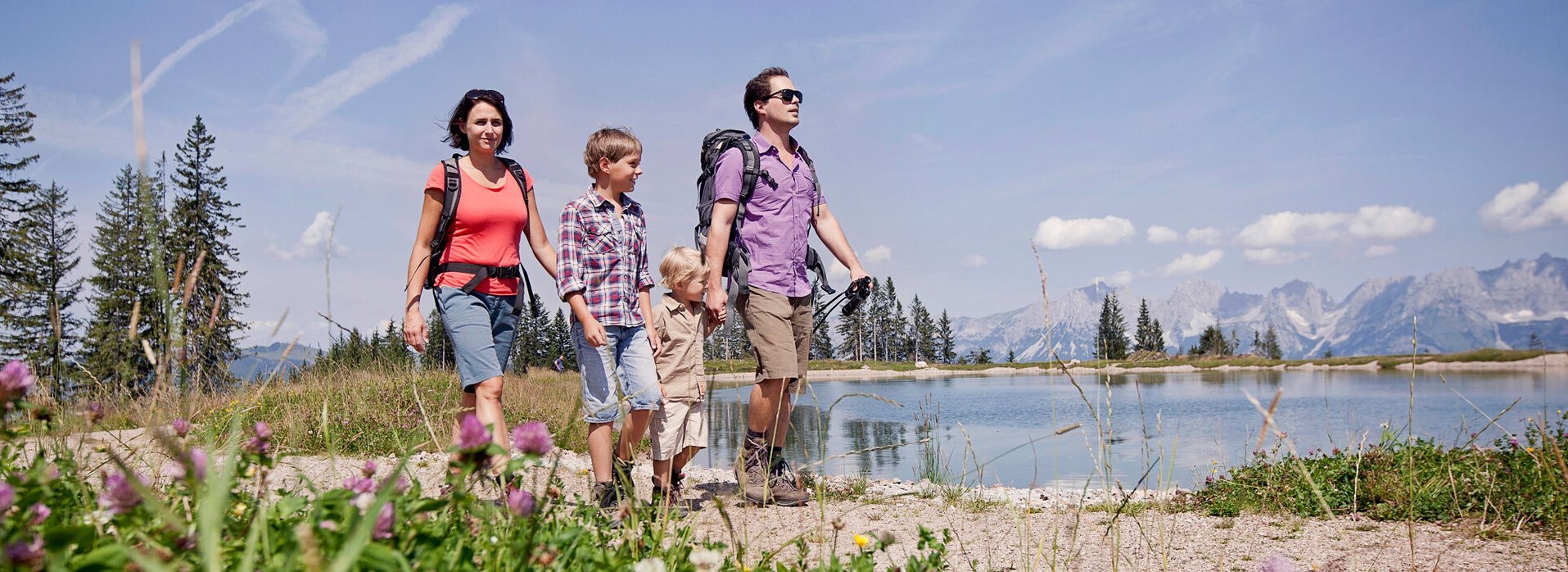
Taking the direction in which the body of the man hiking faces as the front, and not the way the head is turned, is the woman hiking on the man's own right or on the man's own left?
on the man's own right

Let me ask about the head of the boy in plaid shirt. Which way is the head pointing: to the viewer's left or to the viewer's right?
to the viewer's right

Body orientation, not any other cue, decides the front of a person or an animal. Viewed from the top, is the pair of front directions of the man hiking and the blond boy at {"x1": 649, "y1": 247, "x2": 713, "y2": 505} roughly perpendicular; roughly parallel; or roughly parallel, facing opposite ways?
roughly parallel

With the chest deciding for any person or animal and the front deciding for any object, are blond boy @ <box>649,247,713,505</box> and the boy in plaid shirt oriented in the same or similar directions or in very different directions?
same or similar directions

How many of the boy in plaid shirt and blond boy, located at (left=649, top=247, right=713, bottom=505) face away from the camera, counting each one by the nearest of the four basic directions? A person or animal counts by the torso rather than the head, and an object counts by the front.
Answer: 0

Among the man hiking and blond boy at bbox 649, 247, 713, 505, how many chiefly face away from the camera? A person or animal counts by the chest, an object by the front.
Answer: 0

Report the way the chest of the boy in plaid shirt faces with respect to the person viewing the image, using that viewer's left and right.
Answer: facing the viewer and to the right of the viewer
